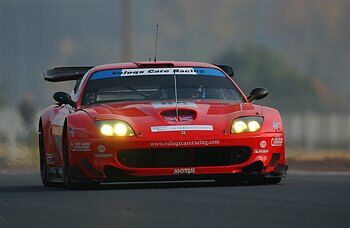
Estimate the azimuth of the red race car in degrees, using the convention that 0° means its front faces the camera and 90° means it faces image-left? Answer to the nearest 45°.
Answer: approximately 0°
